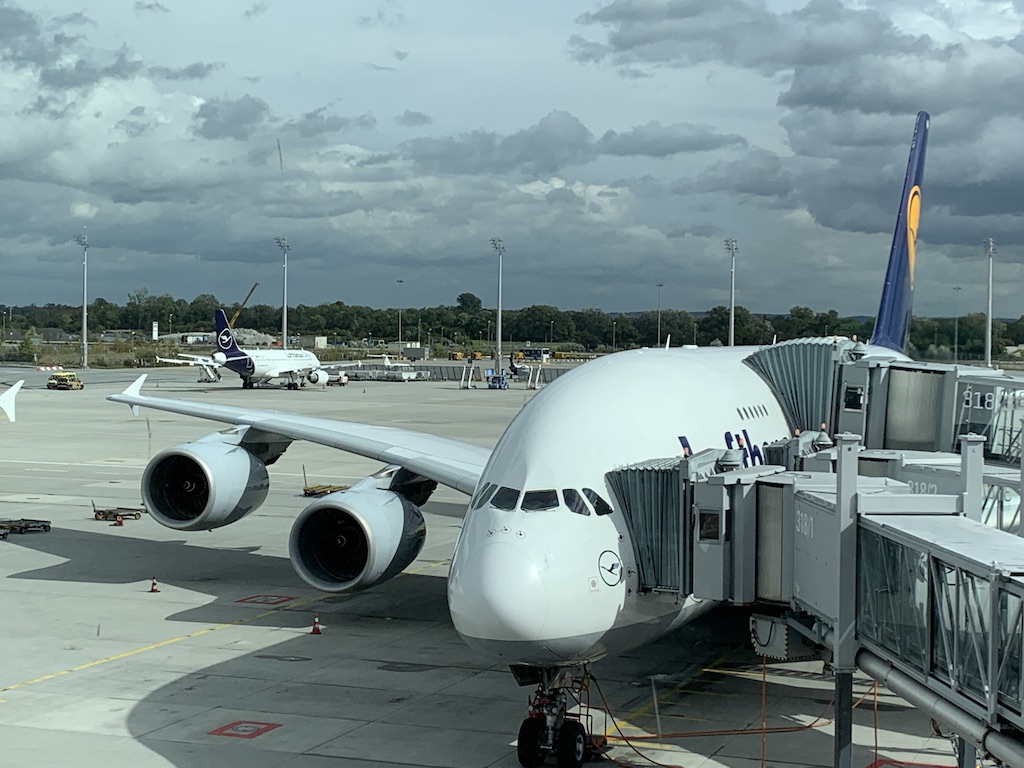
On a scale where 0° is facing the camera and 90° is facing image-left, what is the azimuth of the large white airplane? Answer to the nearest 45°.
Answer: approximately 45°

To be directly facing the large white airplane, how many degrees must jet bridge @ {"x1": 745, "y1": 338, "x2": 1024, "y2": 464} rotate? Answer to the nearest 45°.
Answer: approximately 45° to its right

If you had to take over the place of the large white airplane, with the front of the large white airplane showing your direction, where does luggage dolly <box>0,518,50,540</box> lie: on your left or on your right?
on your right

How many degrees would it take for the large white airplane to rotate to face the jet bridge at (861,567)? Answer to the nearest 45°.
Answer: approximately 90° to its left

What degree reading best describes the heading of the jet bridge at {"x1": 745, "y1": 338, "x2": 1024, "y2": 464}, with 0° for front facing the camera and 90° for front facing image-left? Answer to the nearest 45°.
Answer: approximately 90°

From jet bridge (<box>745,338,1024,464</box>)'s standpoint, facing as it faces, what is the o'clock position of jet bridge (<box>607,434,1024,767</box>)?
jet bridge (<box>607,434,1024,767</box>) is roughly at 9 o'clock from jet bridge (<box>745,338,1024,464</box>).

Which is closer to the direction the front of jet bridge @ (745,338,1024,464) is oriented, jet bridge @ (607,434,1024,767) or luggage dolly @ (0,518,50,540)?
the luggage dolly
